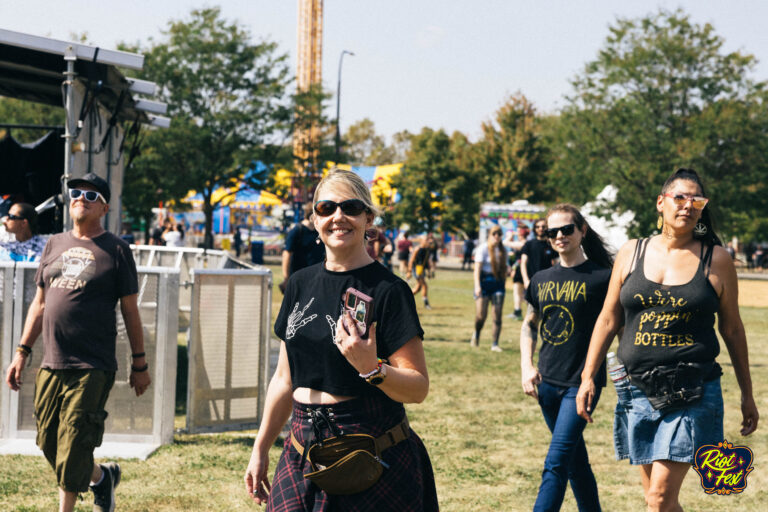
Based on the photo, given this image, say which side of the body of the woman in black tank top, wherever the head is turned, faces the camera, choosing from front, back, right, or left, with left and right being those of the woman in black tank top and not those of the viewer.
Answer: front

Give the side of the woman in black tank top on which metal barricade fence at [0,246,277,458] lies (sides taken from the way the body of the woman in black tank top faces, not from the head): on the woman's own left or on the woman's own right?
on the woman's own right

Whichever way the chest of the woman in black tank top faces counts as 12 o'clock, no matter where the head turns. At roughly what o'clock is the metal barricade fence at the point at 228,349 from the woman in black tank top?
The metal barricade fence is roughly at 4 o'clock from the woman in black tank top.

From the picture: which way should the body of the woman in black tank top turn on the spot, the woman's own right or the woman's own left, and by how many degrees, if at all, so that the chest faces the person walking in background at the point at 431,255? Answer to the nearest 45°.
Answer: approximately 180°

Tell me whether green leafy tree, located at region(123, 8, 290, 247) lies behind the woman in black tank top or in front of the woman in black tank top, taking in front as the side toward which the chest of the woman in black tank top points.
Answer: behind

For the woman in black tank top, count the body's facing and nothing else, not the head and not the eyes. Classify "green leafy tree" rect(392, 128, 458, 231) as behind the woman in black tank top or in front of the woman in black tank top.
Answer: behind

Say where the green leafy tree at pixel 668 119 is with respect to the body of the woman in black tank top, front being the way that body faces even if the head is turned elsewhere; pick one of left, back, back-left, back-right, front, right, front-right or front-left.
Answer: back

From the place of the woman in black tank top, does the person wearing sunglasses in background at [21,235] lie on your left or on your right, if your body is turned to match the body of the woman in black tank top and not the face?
on your right

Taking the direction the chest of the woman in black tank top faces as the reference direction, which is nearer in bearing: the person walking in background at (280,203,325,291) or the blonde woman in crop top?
the blonde woman in crop top

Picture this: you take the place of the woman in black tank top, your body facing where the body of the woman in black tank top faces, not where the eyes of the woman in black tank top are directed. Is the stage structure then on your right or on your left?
on your right
